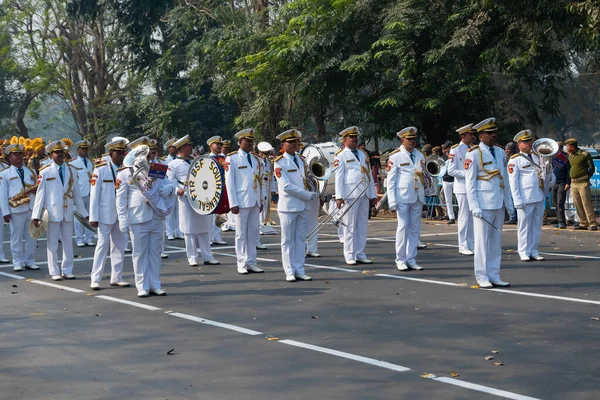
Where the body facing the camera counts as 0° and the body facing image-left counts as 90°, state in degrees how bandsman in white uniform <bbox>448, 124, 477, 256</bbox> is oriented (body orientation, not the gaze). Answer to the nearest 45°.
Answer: approximately 315°

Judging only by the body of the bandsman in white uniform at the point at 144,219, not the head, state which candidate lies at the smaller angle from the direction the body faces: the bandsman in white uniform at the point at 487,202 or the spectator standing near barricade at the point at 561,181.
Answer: the bandsman in white uniform

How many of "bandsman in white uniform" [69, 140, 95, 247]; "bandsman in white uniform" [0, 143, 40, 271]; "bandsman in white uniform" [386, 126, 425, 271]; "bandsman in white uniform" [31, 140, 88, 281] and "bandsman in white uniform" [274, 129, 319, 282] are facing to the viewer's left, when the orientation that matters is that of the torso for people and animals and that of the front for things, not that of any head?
0

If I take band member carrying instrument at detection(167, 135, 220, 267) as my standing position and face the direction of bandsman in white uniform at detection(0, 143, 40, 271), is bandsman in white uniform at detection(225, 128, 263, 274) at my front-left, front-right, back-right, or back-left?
back-left

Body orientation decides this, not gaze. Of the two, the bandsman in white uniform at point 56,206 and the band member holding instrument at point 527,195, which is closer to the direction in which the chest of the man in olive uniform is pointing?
the bandsman in white uniform

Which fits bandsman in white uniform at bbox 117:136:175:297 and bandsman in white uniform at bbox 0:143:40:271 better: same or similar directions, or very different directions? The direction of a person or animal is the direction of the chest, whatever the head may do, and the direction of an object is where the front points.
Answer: same or similar directions

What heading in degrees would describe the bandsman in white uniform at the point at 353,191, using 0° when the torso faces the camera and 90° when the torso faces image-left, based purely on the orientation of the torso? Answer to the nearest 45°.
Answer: approximately 315°

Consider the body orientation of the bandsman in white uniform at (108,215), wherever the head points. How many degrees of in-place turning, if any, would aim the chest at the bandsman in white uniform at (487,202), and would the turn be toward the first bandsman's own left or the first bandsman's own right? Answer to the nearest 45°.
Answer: approximately 45° to the first bandsman's own left

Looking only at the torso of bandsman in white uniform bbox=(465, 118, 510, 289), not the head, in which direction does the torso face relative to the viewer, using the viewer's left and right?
facing the viewer and to the right of the viewer

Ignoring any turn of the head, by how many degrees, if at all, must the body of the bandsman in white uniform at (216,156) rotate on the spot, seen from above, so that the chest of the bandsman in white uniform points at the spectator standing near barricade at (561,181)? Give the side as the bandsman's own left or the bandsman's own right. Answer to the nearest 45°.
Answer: approximately 45° to the bandsman's own left

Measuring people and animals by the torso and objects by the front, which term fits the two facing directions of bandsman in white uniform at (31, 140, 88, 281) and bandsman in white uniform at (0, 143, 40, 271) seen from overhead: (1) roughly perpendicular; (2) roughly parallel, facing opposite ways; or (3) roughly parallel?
roughly parallel
